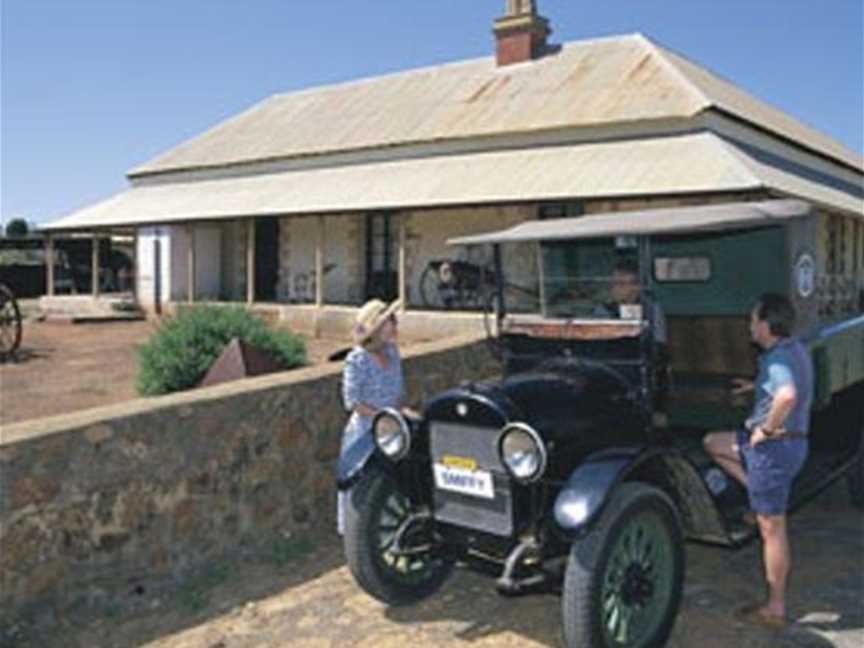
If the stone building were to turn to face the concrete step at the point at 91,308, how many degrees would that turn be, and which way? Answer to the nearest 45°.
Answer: approximately 45° to its right

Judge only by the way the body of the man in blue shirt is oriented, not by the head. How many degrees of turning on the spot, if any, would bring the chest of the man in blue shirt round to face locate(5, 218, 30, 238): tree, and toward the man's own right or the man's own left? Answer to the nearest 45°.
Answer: approximately 45° to the man's own right

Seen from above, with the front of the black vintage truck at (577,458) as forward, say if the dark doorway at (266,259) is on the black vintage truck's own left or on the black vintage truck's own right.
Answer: on the black vintage truck's own right

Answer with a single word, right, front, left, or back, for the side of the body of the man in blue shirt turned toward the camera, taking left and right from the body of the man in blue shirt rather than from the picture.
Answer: left

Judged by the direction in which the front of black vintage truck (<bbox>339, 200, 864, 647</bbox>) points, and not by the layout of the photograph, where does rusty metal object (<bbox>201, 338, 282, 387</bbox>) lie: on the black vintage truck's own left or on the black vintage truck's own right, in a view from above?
on the black vintage truck's own right

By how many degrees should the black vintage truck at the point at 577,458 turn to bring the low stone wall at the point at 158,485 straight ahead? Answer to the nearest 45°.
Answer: approximately 45° to its right

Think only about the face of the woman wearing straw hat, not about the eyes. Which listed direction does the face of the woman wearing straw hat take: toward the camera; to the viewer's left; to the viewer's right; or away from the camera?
to the viewer's right

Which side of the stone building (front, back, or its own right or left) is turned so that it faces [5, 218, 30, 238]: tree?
right

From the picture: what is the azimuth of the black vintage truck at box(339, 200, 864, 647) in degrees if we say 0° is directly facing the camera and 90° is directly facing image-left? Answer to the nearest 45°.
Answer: approximately 45°
